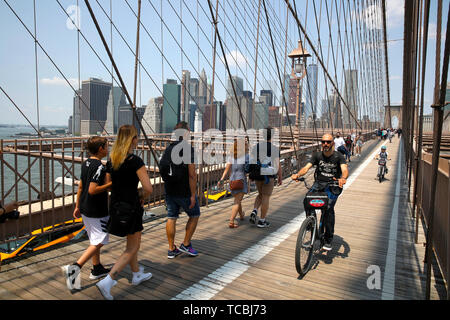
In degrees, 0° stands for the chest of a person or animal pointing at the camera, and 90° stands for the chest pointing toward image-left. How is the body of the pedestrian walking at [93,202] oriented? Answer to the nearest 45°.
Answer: approximately 225°

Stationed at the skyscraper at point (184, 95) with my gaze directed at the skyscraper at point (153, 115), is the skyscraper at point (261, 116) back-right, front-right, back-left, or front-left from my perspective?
back-right

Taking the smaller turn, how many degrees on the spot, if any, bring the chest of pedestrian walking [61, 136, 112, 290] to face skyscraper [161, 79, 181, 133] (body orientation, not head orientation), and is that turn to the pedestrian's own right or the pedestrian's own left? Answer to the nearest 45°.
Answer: approximately 45° to the pedestrian's own left

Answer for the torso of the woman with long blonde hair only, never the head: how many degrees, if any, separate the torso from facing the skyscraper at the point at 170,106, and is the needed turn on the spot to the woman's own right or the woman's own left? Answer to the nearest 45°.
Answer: approximately 45° to the woman's own left

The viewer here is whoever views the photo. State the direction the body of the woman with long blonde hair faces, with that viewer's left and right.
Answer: facing away from the viewer and to the right of the viewer

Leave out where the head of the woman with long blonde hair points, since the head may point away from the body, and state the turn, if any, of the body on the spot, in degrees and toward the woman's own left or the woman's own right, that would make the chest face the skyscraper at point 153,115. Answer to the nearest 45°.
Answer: approximately 45° to the woman's own left
